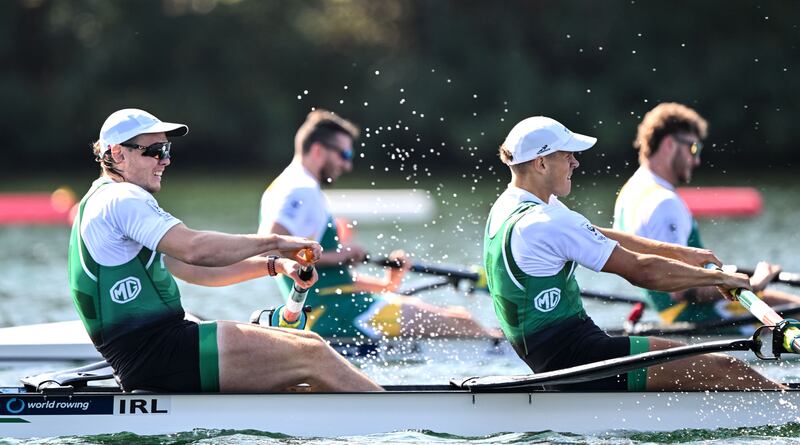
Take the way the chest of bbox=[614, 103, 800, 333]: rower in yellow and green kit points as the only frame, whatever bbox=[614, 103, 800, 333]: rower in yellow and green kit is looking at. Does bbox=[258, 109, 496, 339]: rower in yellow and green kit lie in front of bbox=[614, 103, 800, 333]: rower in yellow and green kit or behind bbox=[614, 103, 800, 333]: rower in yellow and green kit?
behind

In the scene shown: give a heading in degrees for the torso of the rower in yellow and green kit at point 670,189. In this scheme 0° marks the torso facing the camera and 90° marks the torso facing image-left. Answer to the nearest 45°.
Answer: approximately 270°

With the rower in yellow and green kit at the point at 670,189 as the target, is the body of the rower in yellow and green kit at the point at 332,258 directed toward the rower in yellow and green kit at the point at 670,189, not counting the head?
yes

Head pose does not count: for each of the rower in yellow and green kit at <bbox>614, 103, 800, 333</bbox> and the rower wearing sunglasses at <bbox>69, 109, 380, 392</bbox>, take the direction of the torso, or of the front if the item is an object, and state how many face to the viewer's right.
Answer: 2

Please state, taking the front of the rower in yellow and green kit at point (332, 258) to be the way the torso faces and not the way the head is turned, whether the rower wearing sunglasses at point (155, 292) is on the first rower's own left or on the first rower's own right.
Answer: on the first rower's own right

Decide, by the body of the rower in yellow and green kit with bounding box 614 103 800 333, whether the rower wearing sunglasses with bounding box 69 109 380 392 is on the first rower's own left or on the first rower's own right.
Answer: on the first rower's own right

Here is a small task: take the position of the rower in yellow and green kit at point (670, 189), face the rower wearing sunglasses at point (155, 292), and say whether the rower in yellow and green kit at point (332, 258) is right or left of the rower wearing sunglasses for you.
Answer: right

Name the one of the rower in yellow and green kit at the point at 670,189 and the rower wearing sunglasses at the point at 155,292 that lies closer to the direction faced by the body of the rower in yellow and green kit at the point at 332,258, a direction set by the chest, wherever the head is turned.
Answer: the rower in yellow and green kit

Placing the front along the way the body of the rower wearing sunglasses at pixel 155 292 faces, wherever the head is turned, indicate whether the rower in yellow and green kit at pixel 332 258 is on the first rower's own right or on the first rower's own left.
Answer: on the first rower's own left

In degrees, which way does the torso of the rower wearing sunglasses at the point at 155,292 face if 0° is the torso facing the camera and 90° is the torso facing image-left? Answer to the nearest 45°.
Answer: approximately 270°

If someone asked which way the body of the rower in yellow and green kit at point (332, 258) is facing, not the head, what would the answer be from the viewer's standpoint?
to the viewer's right
